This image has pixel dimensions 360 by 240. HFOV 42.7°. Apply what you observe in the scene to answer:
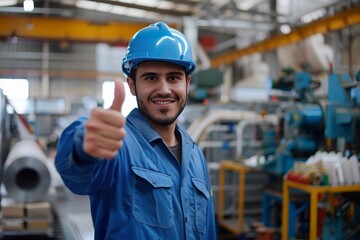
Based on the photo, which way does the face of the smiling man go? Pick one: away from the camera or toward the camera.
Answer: toward the camera

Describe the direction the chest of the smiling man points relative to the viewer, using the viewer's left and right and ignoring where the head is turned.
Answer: facing the viewer and to the right of the viewer

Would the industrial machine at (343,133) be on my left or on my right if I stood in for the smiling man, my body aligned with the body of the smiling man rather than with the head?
on my left

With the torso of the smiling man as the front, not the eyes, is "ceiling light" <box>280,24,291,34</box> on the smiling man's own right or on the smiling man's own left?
on the smiling man's own left

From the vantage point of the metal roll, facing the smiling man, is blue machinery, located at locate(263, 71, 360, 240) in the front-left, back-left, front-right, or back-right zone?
front-left

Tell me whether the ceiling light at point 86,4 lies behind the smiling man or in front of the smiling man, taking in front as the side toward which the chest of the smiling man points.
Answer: behind

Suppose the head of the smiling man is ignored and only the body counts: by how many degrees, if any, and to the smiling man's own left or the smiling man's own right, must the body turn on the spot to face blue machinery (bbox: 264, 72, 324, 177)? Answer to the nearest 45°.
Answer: approximately 90° to the smiling man's own left
